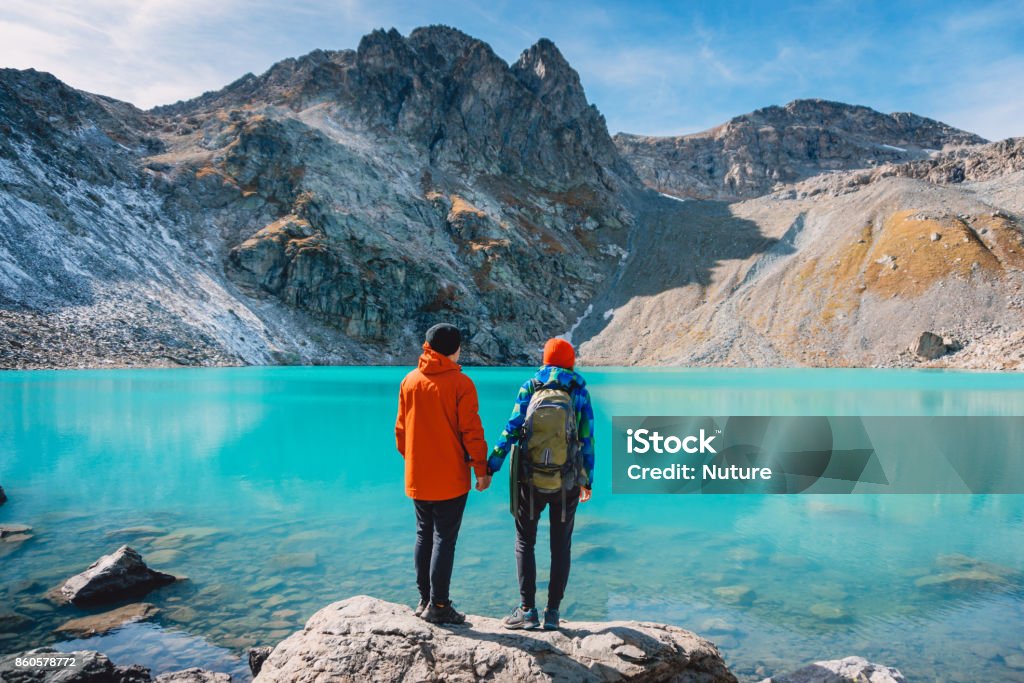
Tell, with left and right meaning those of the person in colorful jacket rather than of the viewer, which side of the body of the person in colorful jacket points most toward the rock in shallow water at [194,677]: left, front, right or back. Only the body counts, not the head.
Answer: left

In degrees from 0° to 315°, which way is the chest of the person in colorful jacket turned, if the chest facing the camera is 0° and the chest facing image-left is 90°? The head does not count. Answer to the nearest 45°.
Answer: approximately 180°

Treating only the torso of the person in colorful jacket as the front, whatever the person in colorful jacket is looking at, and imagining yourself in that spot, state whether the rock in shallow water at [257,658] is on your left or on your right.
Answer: on your left

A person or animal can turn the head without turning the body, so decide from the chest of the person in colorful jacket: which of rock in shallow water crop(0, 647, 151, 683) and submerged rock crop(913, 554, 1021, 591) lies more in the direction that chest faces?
the submerged rock

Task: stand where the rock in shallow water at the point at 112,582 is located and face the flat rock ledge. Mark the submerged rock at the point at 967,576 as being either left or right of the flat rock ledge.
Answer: left

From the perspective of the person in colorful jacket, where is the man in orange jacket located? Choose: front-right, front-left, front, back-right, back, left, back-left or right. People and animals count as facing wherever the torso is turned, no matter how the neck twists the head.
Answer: left

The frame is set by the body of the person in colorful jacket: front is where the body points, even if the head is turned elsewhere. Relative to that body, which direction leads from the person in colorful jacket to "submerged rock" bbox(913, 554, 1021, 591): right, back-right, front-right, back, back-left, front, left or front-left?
front-right

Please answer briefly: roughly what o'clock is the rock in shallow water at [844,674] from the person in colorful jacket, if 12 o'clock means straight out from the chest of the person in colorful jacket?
The rock in shallow water is roughly at 3 o'clock from the person in colorful jacket.

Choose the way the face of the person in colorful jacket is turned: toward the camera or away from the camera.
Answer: away from the camera

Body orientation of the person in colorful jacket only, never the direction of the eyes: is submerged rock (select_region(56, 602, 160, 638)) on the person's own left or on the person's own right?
on the person's own left
